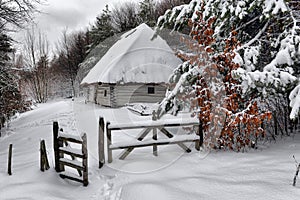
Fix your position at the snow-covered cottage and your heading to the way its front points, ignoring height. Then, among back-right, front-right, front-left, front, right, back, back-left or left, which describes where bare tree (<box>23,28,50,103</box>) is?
right

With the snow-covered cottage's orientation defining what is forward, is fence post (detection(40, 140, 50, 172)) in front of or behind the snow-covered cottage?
in front

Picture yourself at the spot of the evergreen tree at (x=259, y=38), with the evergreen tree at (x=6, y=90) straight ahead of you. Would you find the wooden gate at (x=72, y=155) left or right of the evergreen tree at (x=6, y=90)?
left

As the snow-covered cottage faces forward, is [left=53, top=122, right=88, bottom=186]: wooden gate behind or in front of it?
in front

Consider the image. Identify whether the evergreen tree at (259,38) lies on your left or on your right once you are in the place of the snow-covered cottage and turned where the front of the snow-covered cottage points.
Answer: on your left

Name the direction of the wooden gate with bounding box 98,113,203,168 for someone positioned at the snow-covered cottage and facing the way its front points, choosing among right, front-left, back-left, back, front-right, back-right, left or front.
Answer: front-left

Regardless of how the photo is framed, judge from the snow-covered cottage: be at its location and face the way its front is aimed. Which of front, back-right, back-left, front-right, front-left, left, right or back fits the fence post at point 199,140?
front-left

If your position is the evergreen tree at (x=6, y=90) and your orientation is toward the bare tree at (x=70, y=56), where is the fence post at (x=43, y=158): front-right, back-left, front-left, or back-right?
back-right

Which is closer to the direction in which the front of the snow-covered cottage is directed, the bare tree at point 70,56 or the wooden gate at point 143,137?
the wooden gate

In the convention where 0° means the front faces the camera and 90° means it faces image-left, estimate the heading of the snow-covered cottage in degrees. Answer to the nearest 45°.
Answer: approximately 45°

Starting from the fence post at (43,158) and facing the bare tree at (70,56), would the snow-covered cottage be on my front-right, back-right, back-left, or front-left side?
front-right
